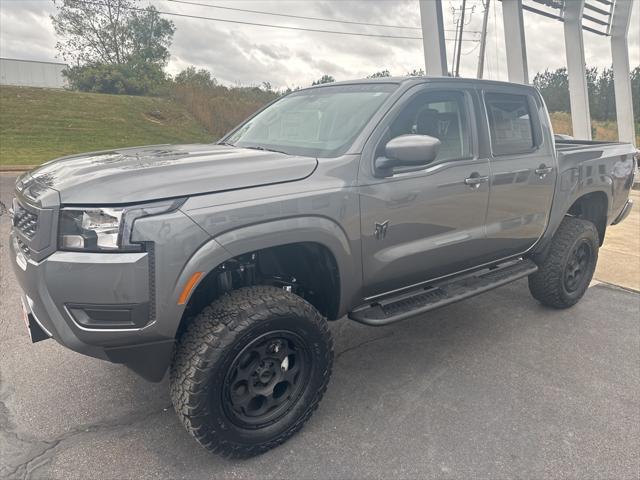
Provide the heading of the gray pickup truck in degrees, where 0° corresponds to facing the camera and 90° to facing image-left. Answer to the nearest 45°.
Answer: approximately 45°

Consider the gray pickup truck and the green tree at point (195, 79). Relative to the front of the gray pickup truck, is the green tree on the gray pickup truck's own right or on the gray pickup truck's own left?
on the gray pickup truck's own right
